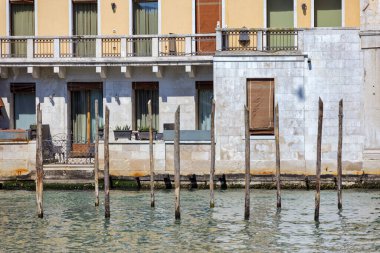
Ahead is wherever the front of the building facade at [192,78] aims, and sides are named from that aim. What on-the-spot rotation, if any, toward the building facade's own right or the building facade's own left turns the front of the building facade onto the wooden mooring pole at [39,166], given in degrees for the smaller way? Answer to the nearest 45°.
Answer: approximately 45° to the building facade's own right

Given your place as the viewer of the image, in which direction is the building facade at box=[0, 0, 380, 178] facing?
facing the viewer
